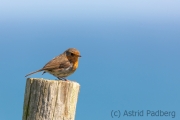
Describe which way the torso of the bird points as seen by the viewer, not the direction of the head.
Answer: to the viewer's right
